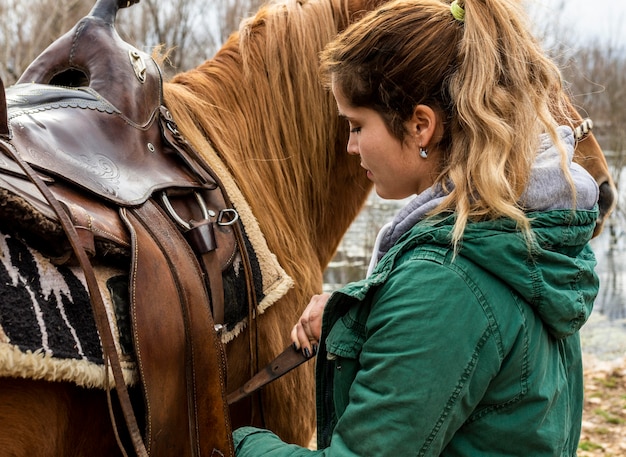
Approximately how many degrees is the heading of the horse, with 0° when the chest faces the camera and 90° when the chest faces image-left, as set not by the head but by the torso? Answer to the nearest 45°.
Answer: approximately 270°

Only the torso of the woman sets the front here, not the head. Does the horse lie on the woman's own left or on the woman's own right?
on the woman's own right

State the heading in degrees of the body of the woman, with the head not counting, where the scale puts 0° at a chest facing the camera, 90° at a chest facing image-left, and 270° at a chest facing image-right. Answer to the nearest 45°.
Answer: approximately 90°

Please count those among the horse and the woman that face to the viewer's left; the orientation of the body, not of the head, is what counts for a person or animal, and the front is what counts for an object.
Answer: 1

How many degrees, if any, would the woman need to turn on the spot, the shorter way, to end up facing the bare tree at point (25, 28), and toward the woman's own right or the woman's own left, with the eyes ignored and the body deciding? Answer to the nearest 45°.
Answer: approximately 45° to the woman's own right

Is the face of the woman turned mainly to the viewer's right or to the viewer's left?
to the viewer's left

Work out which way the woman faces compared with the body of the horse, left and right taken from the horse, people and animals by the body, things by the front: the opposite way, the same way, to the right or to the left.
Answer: the opposite way

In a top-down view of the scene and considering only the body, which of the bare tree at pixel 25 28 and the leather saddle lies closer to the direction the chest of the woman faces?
the leather saddle
